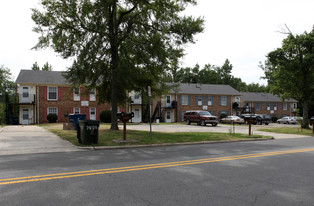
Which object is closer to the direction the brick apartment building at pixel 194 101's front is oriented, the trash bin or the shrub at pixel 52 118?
the trash bin

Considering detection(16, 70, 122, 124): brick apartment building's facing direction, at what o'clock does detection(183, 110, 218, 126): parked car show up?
The parked car is roughly at 10 o'clock from the brick apartment building.

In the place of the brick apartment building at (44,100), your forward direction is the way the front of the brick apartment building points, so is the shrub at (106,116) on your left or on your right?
on your left

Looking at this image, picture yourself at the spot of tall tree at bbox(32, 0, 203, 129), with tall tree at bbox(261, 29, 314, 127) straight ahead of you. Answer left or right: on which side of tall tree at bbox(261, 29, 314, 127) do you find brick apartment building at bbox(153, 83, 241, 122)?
left

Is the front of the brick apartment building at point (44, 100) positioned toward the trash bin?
yes

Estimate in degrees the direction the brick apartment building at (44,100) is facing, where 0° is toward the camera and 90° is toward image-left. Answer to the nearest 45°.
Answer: approximately 0°

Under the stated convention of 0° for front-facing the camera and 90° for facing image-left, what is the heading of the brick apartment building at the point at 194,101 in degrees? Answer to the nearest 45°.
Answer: approximately 0°

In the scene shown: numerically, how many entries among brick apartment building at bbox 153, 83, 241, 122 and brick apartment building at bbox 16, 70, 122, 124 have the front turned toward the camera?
2

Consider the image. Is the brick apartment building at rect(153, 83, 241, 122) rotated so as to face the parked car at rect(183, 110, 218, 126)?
yes
